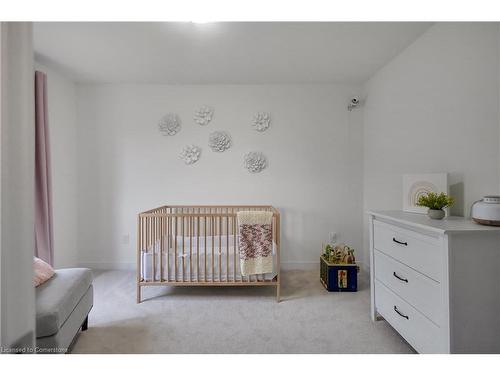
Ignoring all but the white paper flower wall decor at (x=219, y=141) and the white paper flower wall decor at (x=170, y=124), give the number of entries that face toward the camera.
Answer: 2

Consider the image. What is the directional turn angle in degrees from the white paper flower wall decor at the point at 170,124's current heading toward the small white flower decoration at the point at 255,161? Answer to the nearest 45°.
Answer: approximately 90° to its left

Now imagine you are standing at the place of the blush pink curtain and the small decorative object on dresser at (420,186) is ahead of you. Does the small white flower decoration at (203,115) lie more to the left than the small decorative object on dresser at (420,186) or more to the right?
left

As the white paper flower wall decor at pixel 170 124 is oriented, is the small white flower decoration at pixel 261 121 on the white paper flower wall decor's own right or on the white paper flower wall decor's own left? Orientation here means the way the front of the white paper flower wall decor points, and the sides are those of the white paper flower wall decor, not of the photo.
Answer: on the white paper flower wall decor's own left

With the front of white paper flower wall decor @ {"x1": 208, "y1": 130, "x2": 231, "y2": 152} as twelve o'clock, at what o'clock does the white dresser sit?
The white dresser is roughly at 11 o'clock from the white paper flower wall decor.

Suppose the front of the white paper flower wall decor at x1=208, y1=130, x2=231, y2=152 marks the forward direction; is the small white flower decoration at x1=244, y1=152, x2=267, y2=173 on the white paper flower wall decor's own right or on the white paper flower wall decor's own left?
on the white paper flower wall decor's own left

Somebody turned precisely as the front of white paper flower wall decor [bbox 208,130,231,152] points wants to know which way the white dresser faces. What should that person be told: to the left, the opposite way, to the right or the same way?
to the right

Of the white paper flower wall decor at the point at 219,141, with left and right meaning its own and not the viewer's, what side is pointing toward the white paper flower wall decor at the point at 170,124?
right

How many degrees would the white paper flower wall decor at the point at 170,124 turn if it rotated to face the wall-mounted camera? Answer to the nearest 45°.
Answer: approximately 90° to its left

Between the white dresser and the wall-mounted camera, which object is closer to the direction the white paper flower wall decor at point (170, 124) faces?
the white dresser

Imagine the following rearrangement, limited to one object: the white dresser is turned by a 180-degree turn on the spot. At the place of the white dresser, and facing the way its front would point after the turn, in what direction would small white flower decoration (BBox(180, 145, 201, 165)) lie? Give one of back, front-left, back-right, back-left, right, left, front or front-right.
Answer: back-left

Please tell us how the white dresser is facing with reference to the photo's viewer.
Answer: facing the viewer and to the left of the viewer

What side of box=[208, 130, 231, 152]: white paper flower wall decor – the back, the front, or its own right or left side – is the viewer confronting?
front

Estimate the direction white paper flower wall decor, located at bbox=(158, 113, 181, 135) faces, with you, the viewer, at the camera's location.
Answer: facing the viewer
